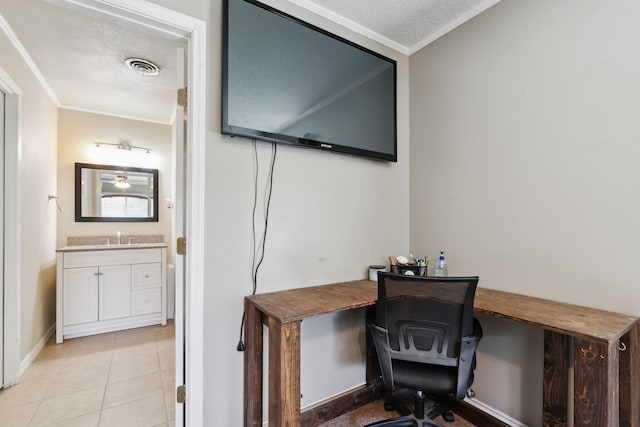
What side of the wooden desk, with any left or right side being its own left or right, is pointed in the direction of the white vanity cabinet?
right

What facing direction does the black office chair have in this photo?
away from the camera

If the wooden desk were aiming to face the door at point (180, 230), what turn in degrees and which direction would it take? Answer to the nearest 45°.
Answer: approximately 90° to its right

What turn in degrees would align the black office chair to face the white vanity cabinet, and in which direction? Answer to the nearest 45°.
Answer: approximately 90° to its left

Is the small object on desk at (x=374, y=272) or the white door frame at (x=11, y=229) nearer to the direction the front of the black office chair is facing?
the small object on desk

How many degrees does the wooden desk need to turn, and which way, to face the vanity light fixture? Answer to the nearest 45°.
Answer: approximately 90° to its right

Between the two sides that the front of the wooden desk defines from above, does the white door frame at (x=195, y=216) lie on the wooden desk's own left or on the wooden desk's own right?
on the wooden desk's own right

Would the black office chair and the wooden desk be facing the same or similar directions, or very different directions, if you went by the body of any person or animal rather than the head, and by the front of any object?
very different directions

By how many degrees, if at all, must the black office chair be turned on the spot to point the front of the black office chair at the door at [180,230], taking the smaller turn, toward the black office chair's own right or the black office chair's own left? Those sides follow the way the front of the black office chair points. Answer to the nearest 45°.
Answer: approximately 90° to the black office chair's own left

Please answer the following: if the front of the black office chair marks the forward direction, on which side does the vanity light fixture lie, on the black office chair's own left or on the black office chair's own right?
on the black office chair's own left

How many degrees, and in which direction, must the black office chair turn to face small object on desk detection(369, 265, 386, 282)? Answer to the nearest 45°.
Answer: approximately 45° to its left
